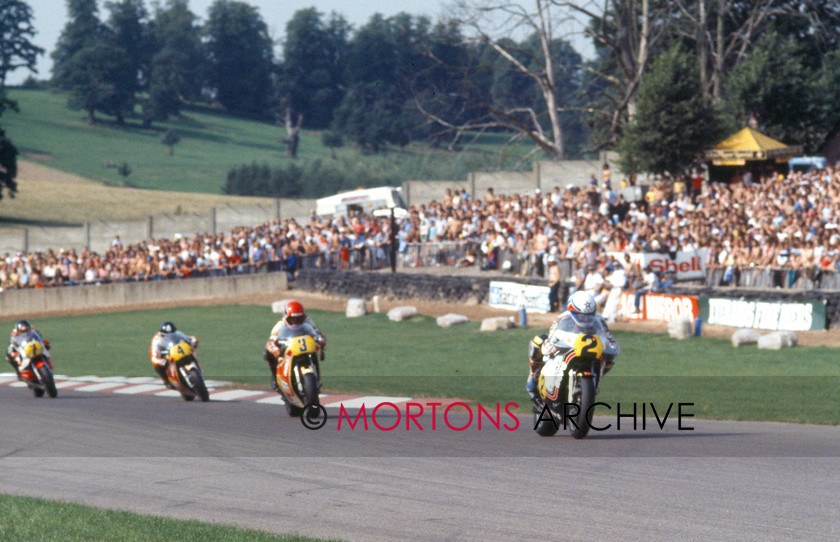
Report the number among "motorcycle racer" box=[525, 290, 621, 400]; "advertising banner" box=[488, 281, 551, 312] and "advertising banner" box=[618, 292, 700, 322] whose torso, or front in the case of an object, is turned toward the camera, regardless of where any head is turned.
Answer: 3

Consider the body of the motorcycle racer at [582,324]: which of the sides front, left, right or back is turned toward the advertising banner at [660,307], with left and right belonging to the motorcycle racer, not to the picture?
back

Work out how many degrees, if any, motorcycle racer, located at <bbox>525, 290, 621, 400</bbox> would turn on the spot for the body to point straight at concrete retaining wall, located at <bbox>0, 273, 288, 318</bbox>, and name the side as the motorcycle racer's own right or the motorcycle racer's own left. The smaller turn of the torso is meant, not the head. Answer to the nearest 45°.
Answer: approximately 135° to the motorcycle racer's own right

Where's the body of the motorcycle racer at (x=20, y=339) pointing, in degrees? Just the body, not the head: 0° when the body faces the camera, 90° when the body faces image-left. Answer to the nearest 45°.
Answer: approximately 0°

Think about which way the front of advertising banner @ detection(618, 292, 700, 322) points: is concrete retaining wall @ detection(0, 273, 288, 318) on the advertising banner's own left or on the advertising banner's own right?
on the advertising banner's own right

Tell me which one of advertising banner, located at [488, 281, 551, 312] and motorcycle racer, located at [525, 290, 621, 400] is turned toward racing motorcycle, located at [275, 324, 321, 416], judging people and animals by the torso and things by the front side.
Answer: the advertising banner

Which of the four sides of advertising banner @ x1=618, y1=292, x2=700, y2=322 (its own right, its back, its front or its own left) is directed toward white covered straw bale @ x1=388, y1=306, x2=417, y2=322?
right

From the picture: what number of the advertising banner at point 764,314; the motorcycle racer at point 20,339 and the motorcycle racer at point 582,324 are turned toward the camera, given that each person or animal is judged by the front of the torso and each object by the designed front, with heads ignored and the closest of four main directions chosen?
3

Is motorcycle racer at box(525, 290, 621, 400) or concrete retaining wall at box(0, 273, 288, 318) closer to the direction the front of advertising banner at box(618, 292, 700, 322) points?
the motorcycle racer

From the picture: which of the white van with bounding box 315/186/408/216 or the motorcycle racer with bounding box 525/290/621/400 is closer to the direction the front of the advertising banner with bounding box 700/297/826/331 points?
the motorcycle racer

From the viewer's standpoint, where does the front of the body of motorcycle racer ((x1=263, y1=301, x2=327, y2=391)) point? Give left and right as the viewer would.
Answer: facing the viewer

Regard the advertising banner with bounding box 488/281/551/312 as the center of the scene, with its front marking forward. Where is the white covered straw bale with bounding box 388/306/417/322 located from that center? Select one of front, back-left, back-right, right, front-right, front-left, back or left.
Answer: right

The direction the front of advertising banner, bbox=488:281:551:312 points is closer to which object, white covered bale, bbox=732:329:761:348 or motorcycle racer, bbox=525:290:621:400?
the motorcycle racer

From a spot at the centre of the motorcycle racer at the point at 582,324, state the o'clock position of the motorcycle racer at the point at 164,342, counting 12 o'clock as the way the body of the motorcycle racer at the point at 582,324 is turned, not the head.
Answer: the motorcycle racer at the point at 164,342 is roughly at 4 o'clock from the motorcycle racer at the point at 582,324.
